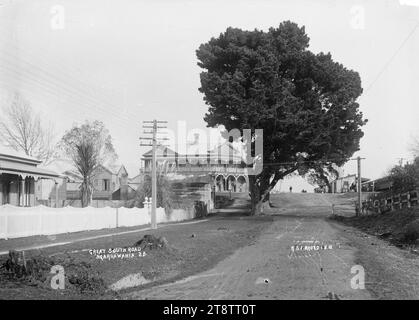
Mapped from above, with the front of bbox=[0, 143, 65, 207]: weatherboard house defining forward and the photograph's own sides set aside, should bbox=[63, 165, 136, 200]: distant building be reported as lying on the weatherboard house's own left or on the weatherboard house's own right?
on the weatherboard house's own left

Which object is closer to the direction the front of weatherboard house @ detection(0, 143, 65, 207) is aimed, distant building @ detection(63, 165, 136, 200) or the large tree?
the large tree

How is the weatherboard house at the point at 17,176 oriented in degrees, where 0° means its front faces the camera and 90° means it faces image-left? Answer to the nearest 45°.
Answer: approximately 315°

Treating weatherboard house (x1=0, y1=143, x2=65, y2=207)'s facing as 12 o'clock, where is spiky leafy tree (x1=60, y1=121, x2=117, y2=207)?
The spiky leafy tree is roughly at 9 o'clock from the weatherboard house.

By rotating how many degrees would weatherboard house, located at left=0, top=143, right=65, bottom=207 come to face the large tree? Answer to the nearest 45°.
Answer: approximately 45° to its left

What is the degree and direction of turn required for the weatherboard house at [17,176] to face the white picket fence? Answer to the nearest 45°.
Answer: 0° — it already faces it
